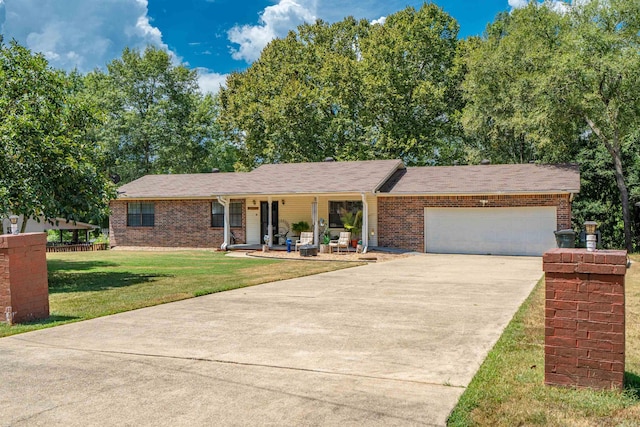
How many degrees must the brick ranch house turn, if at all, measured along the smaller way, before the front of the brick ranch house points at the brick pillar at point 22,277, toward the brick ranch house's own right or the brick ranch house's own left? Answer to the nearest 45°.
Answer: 0° — it already faces it

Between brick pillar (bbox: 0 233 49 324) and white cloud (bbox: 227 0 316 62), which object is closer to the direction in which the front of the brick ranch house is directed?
the brick pillar

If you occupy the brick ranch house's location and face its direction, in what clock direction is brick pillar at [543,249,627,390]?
The brick pillar is roughly at 12 o'clock from the brick ranch house.

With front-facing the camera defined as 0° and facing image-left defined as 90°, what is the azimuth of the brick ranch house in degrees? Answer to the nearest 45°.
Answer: approximately 0°

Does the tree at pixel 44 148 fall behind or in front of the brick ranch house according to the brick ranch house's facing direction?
in front

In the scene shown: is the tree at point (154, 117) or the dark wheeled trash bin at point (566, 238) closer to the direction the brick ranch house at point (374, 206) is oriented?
the dark wheeled trash bin

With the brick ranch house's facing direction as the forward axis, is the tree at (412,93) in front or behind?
behind

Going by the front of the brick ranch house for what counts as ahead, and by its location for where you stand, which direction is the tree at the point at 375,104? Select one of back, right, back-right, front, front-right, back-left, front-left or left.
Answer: back

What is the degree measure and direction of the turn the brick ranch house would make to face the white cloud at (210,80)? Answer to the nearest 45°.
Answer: approximately 135° to its right
